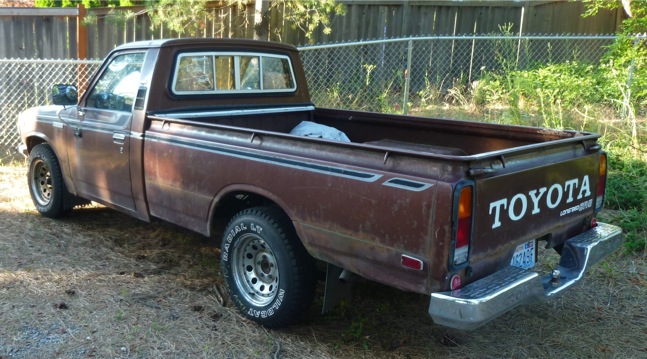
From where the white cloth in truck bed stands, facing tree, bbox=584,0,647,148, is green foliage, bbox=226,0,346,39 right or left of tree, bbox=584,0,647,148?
left

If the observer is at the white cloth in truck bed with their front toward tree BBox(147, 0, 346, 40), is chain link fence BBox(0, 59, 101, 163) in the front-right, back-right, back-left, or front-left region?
front-left

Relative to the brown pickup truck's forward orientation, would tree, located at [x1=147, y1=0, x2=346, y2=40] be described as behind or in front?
in front

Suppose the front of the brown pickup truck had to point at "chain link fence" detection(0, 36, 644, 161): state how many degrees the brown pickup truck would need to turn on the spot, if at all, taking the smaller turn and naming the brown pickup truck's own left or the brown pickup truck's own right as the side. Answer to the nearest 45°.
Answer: approximately 45° to the brown pickup truck's own right

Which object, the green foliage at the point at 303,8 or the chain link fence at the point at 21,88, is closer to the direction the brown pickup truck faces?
the chain link fence

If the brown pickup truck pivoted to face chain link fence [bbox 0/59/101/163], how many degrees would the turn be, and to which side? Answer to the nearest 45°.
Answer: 0° — it already faces it

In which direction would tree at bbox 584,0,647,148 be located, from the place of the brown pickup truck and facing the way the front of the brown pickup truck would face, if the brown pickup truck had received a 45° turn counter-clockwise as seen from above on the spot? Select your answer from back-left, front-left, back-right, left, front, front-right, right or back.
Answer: back-right

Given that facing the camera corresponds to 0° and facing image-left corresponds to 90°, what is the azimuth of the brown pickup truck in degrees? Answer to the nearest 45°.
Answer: approximately 135°
